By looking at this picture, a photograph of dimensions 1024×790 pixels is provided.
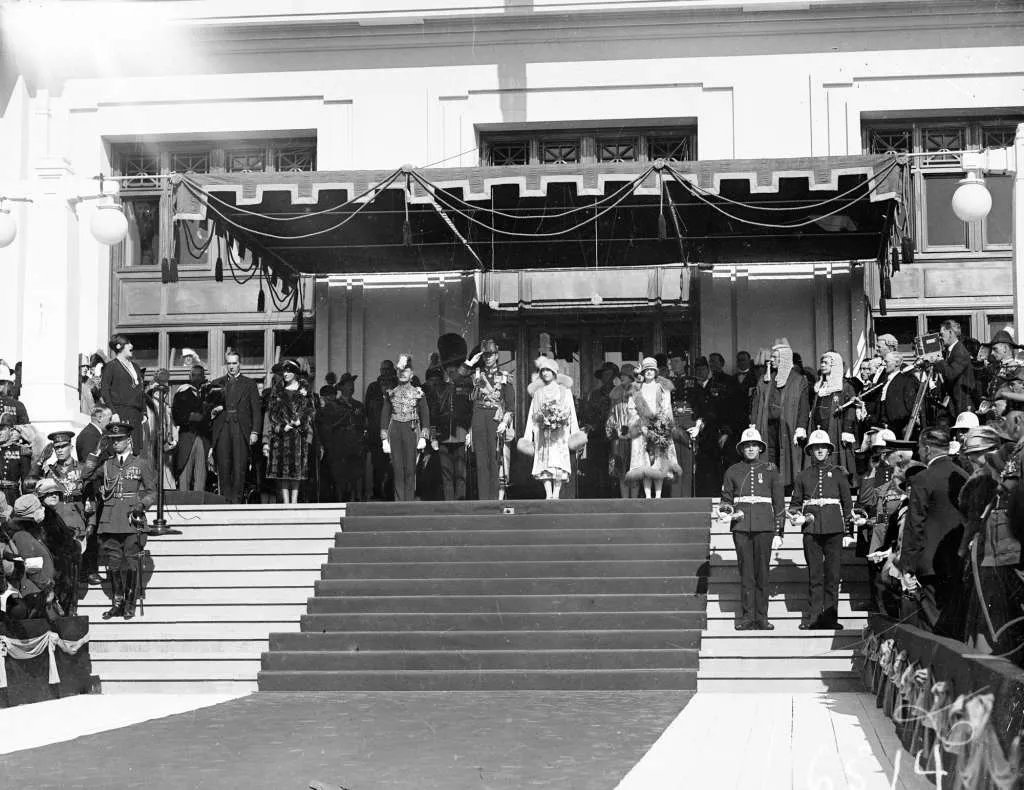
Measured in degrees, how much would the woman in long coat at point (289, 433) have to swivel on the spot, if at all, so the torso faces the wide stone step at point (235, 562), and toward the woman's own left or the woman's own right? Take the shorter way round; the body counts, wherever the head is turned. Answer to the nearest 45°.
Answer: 0° — they already face it

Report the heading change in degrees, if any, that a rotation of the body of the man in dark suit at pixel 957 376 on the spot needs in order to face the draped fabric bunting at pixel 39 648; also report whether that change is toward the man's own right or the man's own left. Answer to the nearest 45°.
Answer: approximately 45° to the man's own left

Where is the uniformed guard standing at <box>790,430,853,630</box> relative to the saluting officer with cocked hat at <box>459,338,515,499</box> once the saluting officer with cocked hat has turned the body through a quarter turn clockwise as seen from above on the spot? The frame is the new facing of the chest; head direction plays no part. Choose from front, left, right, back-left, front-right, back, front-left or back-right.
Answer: back-left

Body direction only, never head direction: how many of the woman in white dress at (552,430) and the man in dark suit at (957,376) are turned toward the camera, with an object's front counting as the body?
1

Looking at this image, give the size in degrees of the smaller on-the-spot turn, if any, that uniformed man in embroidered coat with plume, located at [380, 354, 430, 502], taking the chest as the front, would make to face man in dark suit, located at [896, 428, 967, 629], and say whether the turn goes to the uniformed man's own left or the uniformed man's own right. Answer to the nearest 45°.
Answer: approximately 45° to the uniformed man's own left

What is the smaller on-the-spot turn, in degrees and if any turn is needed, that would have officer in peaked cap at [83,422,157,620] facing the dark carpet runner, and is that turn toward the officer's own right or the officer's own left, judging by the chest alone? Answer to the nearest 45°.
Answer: approximately 90° to the officer's own left

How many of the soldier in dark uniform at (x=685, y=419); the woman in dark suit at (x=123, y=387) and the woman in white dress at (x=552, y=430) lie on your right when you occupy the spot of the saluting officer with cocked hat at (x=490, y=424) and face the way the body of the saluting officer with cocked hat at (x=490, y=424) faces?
1

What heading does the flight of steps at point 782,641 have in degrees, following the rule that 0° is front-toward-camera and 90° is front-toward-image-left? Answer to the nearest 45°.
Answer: approximately 0°

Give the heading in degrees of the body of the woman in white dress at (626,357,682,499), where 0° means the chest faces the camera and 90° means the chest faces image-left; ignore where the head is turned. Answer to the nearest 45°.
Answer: approximately 0°

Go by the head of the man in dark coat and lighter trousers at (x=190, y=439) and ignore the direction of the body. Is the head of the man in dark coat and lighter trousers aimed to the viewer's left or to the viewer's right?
to the viewer's right
